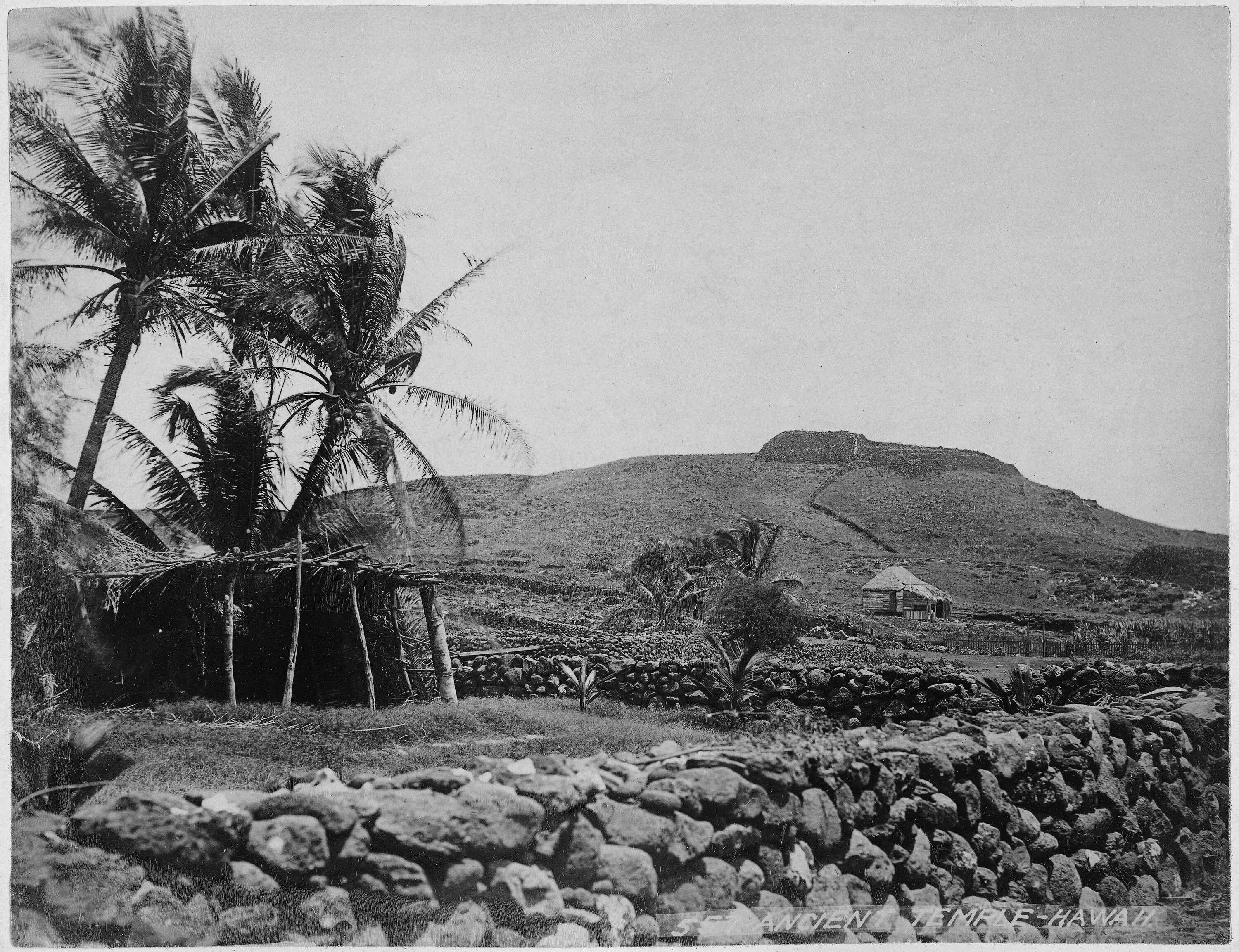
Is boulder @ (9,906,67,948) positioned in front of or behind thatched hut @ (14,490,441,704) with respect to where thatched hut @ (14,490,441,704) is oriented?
in front

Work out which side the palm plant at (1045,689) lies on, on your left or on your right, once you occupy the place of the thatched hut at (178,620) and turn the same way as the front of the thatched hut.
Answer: on your left

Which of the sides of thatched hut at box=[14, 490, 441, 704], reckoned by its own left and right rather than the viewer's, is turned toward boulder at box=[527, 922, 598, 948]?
front

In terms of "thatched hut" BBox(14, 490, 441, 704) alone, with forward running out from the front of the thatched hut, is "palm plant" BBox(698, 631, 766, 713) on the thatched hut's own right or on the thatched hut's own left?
on the thatched hut's own left

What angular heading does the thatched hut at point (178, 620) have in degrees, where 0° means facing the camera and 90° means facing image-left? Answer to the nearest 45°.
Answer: approximately 0°

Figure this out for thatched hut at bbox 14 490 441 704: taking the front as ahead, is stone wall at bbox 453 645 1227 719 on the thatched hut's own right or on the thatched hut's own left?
on the thatched hut's own left
